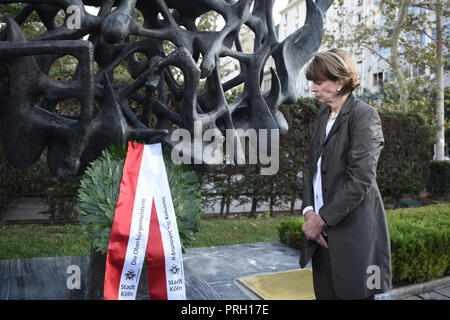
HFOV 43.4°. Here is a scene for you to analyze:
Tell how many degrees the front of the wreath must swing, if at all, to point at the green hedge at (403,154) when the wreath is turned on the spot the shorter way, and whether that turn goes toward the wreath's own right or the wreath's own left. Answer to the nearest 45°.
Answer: approximately 135° to the wreath's own left

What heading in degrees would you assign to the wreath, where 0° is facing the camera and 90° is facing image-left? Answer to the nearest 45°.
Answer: approximately 0°

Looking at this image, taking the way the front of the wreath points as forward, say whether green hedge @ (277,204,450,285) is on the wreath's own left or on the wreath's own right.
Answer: on the wreath's own left

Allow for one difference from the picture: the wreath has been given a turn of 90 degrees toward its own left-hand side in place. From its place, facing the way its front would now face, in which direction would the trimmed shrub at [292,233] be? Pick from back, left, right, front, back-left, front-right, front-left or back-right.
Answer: front-left
